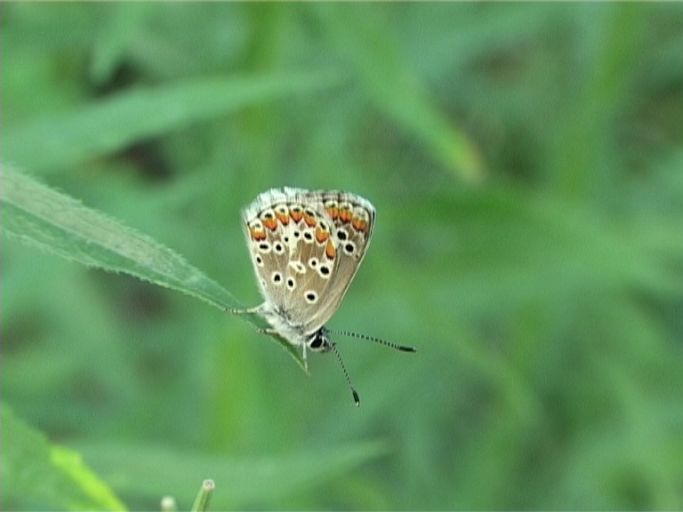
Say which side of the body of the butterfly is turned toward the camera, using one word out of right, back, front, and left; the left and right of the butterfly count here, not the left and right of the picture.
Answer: right
